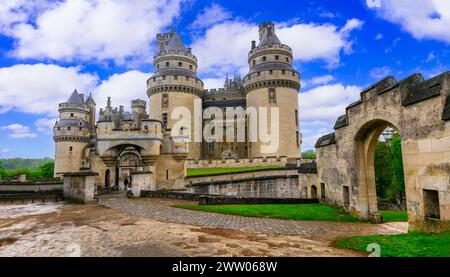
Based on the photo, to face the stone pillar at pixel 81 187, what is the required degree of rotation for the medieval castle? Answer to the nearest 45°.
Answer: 0° — it already faces it

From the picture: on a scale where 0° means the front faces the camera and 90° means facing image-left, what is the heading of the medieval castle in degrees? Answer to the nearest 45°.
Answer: approximately 0°

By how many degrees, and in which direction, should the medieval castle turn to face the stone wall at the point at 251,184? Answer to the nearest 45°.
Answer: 0° — it already faces it

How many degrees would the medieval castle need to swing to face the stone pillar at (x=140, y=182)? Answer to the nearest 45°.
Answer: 0° — it already faces it

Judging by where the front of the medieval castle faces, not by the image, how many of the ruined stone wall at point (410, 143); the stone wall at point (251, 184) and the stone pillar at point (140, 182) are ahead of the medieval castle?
3

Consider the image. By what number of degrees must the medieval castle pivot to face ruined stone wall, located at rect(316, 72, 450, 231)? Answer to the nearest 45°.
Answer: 0° — it already faces it
